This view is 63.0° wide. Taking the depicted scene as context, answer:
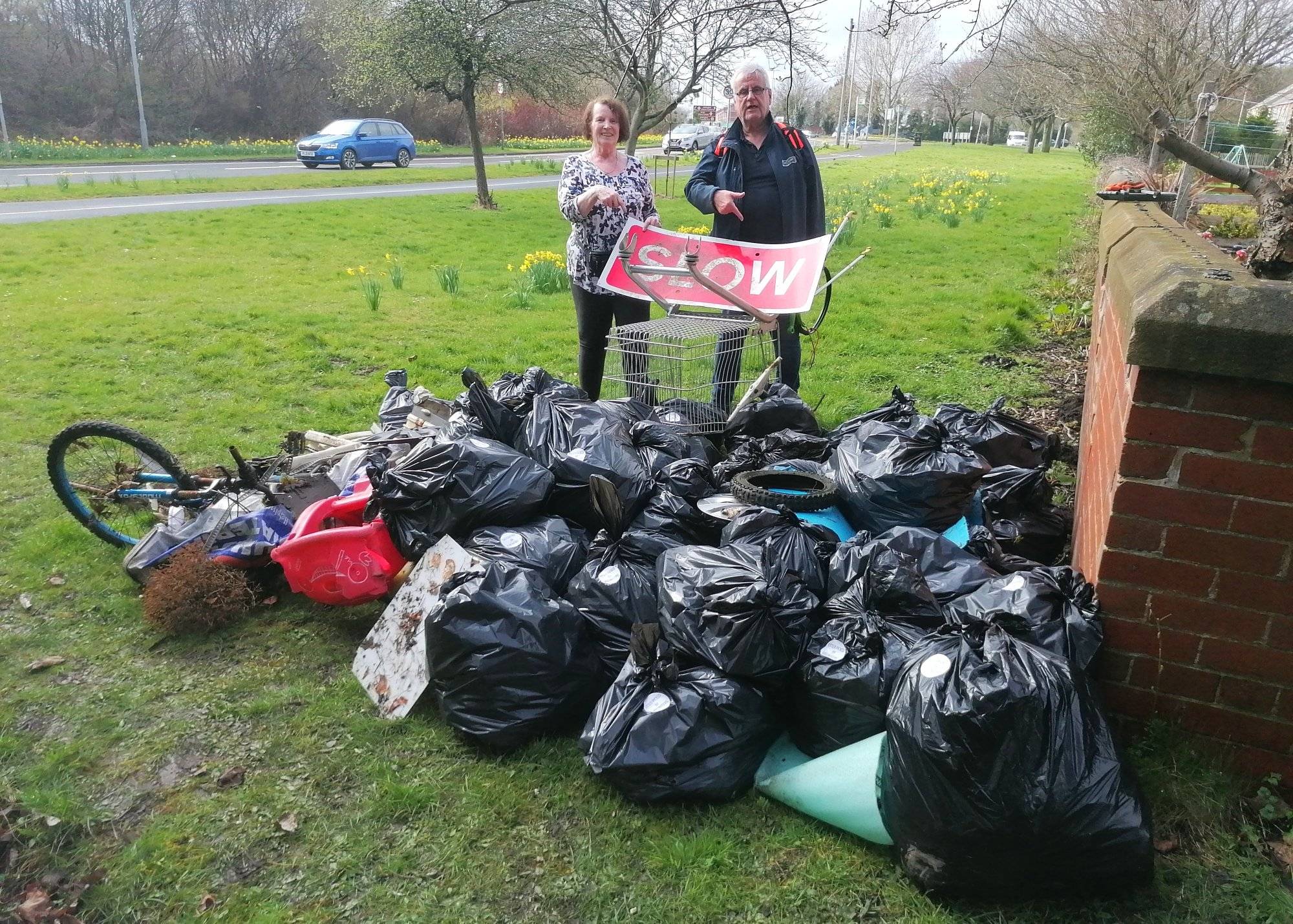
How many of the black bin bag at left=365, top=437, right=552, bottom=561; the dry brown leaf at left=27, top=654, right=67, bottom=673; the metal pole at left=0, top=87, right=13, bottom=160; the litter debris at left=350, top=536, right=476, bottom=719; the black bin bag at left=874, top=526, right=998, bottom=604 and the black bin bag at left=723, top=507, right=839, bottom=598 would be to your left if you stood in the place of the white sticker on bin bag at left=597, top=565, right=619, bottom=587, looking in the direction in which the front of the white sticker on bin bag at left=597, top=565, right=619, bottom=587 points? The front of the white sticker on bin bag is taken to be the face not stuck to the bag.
2

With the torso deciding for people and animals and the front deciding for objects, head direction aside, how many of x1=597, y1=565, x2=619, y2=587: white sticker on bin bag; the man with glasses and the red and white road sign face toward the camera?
3

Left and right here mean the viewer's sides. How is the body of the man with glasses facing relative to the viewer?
facing the viewer

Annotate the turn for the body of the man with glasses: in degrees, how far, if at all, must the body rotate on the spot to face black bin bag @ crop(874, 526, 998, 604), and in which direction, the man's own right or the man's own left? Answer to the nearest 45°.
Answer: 0° — they already face it

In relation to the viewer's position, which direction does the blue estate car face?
facing the viewer and to the left of the viewer

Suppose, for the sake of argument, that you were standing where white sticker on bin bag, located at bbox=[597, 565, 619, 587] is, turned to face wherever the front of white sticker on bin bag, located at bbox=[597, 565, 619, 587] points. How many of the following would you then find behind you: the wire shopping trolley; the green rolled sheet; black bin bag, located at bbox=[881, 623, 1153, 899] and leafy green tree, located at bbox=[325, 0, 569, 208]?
2

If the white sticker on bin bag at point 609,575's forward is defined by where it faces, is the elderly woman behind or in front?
behind

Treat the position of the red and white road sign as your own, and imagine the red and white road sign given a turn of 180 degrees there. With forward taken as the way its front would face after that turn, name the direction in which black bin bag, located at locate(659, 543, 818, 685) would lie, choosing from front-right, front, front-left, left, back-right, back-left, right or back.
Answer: back

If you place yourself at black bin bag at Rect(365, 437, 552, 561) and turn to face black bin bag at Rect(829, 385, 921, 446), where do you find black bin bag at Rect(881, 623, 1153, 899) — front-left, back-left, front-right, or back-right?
front-right

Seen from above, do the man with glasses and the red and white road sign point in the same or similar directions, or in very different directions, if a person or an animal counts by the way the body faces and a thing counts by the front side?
same or similar directions

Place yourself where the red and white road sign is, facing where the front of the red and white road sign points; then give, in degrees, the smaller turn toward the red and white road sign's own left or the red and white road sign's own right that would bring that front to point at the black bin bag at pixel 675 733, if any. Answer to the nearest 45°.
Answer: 0° — it already faces it

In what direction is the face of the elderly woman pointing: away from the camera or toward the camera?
toward the camera

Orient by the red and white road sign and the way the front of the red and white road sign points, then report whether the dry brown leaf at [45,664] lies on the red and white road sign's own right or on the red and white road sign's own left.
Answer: on the red and white road sign's own right
